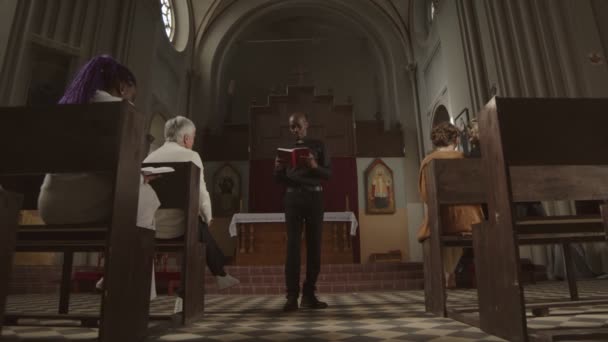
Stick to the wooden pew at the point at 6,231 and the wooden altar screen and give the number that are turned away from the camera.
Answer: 1

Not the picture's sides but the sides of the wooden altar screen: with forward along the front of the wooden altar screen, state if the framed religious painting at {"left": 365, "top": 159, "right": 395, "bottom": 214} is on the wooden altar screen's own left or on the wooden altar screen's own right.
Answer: on the wooden altar screen's own left

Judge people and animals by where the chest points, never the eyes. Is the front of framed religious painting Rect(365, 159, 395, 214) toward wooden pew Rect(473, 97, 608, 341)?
yes

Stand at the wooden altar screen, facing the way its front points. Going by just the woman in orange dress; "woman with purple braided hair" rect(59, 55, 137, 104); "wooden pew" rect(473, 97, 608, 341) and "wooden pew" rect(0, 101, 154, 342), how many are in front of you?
4

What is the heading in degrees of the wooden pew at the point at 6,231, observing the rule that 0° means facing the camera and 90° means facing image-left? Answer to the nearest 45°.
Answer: approximately 180°

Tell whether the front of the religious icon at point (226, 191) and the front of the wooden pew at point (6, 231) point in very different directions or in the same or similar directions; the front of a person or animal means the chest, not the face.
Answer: very different directions

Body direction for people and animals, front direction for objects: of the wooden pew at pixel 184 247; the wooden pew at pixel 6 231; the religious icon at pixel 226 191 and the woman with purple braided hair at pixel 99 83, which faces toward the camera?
the religious icon

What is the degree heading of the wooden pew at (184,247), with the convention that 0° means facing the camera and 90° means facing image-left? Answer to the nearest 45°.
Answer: approximately 180°

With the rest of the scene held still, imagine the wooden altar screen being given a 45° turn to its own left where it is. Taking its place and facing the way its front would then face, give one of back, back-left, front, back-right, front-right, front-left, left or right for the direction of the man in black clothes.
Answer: front-right

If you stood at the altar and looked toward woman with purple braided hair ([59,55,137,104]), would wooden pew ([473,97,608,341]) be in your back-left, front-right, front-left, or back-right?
front-left

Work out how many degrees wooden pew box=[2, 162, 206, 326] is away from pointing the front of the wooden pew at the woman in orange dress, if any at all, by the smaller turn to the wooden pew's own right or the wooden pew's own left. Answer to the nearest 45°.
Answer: approximately 90° to the wooden pew's own right

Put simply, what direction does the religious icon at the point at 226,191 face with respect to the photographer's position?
facing the viewer

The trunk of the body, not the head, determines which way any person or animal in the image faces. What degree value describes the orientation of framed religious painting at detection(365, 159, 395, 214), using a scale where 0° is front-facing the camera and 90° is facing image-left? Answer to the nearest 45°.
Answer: approximately 0°

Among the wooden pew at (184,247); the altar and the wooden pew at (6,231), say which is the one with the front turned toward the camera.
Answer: the altar
